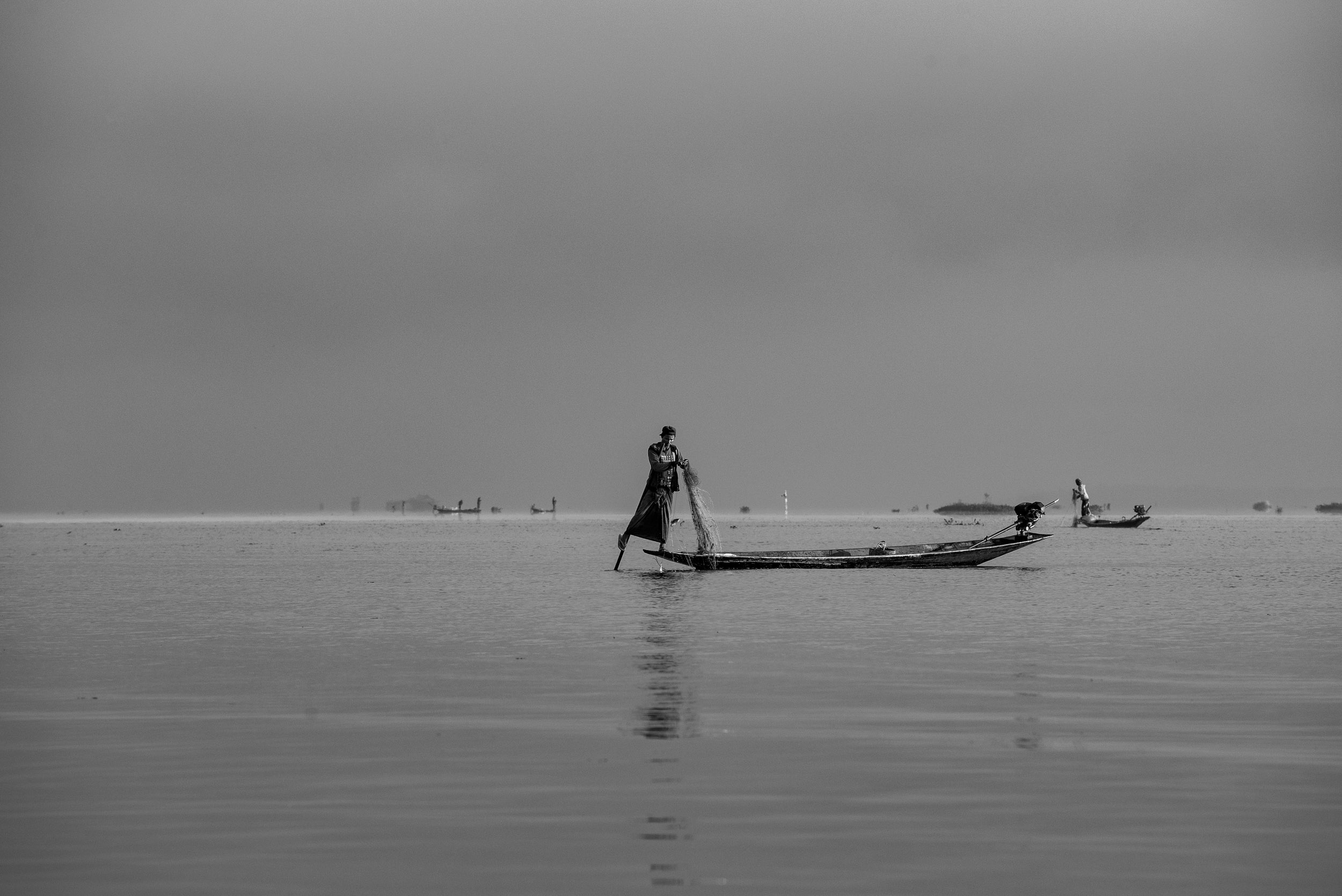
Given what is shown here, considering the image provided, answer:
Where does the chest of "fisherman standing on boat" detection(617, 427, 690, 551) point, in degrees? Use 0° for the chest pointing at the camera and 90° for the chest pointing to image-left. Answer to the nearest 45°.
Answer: approximately 315°
